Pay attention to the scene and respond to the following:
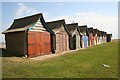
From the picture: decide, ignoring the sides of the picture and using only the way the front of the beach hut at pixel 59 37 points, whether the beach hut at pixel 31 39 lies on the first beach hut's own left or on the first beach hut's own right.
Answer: on the first beach hut's own right

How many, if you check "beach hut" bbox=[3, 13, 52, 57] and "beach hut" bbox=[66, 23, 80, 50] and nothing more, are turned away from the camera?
0

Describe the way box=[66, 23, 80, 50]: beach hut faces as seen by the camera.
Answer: facing the viewer and to the right of the viewer

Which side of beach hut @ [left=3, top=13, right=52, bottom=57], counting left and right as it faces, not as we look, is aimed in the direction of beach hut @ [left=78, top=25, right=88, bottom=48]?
left

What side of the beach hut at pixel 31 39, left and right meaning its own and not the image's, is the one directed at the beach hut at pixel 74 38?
left

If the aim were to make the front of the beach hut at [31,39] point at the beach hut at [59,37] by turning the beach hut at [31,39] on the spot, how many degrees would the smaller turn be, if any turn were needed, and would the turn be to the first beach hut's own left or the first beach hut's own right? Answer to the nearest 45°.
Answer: approximately 90° to the first beach hut's own left

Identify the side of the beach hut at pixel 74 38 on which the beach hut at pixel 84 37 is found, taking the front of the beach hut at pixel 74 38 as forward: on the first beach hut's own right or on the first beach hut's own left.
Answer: on the first beach hut's own left
